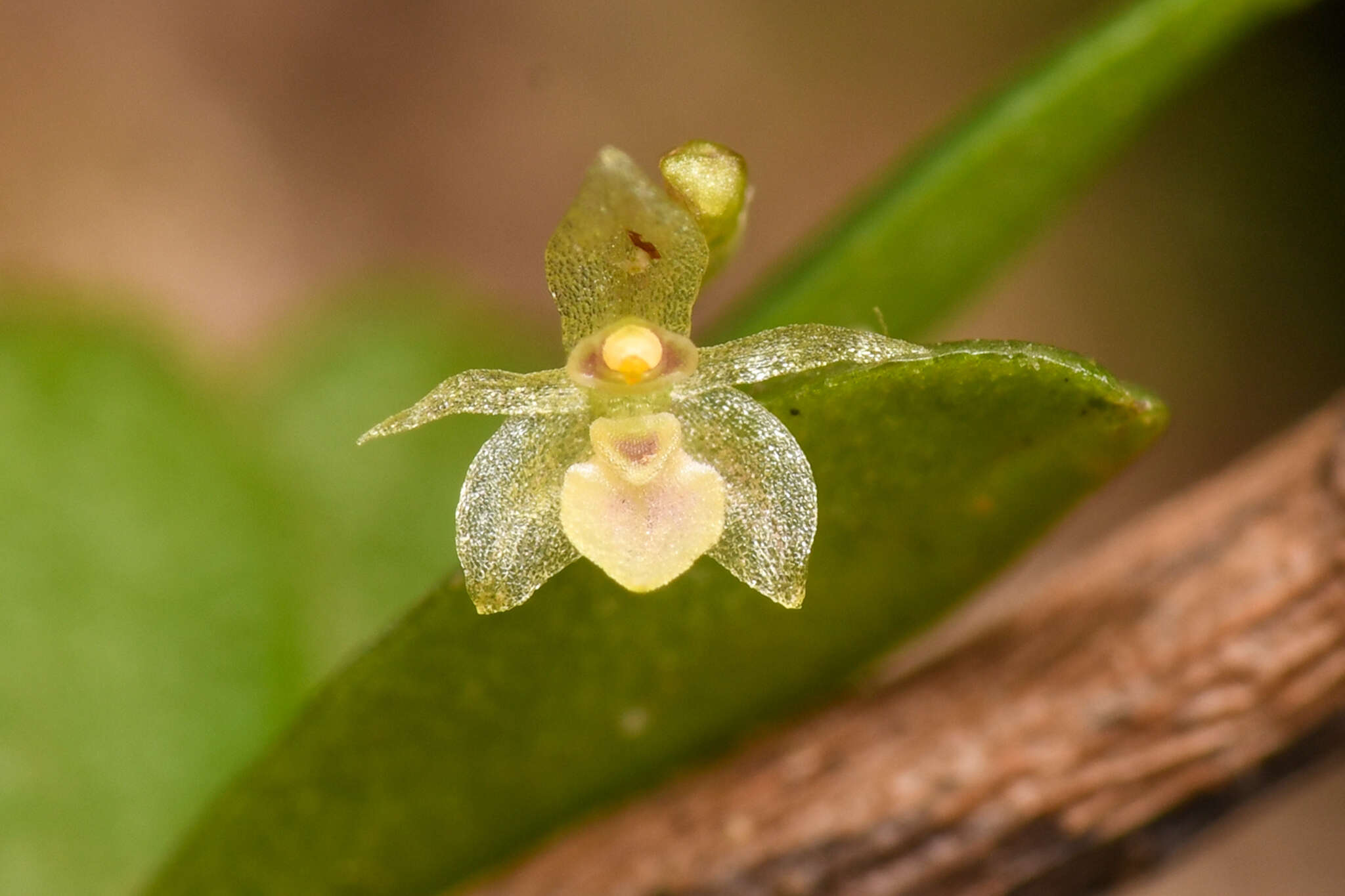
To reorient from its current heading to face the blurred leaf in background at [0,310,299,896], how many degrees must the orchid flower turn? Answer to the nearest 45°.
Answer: approximately 135° to its right

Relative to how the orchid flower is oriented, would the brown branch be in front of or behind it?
behind

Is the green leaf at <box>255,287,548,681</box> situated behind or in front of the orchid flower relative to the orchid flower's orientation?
behind

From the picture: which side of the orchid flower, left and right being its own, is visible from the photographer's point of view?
front
